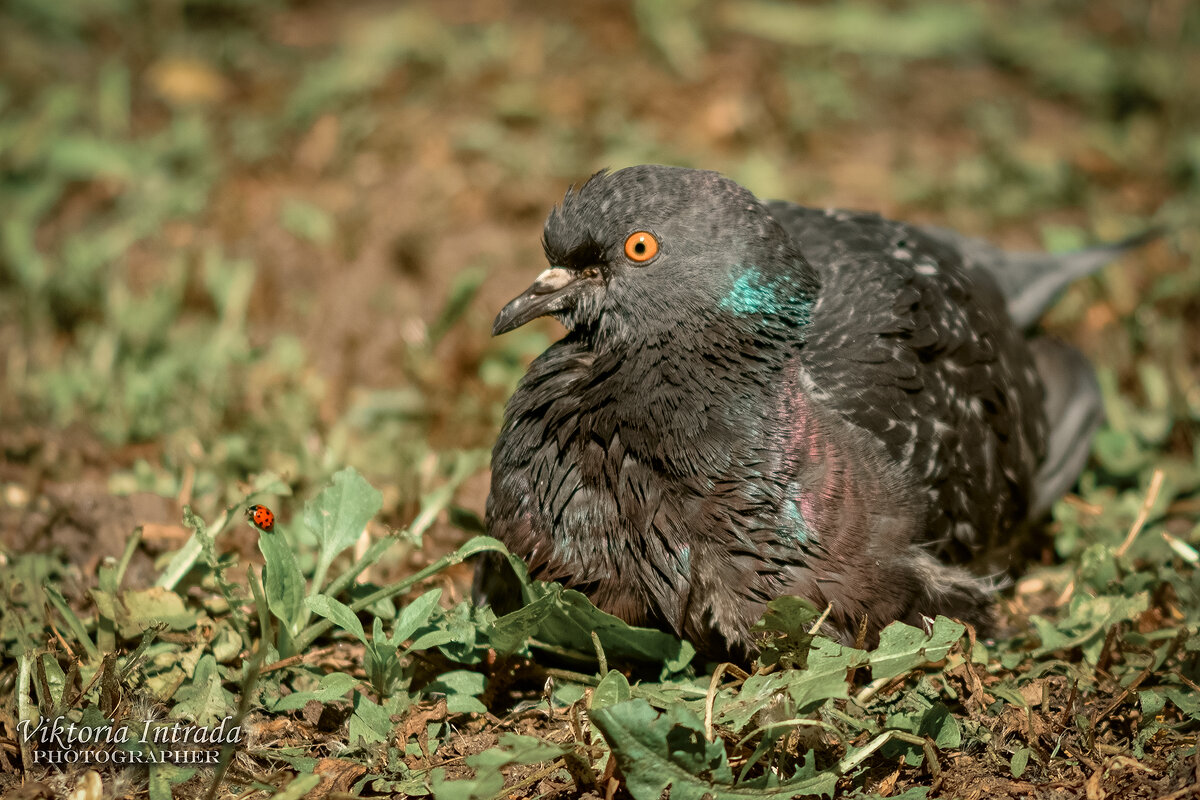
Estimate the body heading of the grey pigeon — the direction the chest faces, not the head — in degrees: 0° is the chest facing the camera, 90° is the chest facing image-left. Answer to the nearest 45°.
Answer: approximately 45°

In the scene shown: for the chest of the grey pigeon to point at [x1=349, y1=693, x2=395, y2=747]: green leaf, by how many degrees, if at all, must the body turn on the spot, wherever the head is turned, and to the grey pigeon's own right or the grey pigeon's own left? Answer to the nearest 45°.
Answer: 0° — it already faces it

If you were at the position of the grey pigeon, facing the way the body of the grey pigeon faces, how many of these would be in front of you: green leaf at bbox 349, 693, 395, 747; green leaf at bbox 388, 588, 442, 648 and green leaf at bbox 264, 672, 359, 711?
3

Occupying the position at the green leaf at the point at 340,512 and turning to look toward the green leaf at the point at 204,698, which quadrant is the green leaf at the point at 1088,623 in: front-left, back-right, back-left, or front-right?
back-left

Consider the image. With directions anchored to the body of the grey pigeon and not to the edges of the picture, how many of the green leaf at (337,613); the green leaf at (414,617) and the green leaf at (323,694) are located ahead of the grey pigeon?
3

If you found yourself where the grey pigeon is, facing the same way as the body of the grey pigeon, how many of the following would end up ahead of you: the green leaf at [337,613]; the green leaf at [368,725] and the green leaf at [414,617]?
3

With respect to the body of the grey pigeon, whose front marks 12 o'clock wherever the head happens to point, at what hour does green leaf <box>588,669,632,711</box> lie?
The green leaf is roughly at 11 o'clock from the grey pigeon.

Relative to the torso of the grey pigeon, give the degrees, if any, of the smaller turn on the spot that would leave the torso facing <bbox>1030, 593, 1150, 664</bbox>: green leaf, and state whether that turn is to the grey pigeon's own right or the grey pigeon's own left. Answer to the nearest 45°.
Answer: approximately 135° to the grey pigeon's own left
